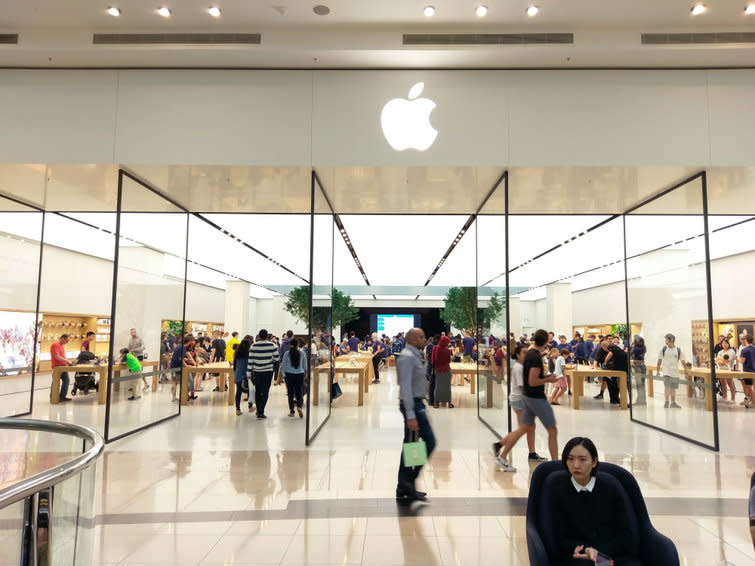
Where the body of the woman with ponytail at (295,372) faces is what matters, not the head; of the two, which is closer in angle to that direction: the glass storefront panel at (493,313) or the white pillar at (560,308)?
the white pillar

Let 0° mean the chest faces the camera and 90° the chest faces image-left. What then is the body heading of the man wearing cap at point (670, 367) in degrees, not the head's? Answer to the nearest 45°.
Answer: approximately 0°

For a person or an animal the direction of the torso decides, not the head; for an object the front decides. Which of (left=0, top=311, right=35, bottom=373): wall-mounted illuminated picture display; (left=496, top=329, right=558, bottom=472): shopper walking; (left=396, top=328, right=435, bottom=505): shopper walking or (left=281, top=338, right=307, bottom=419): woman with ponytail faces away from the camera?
the woman with ponytail

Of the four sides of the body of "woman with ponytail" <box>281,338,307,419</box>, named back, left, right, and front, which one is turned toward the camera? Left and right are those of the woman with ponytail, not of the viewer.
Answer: back

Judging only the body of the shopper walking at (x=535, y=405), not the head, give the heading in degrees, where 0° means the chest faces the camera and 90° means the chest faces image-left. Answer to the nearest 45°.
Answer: approximately 270°

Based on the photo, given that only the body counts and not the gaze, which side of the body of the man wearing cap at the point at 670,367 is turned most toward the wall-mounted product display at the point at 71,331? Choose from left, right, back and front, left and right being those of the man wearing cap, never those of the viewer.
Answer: right
